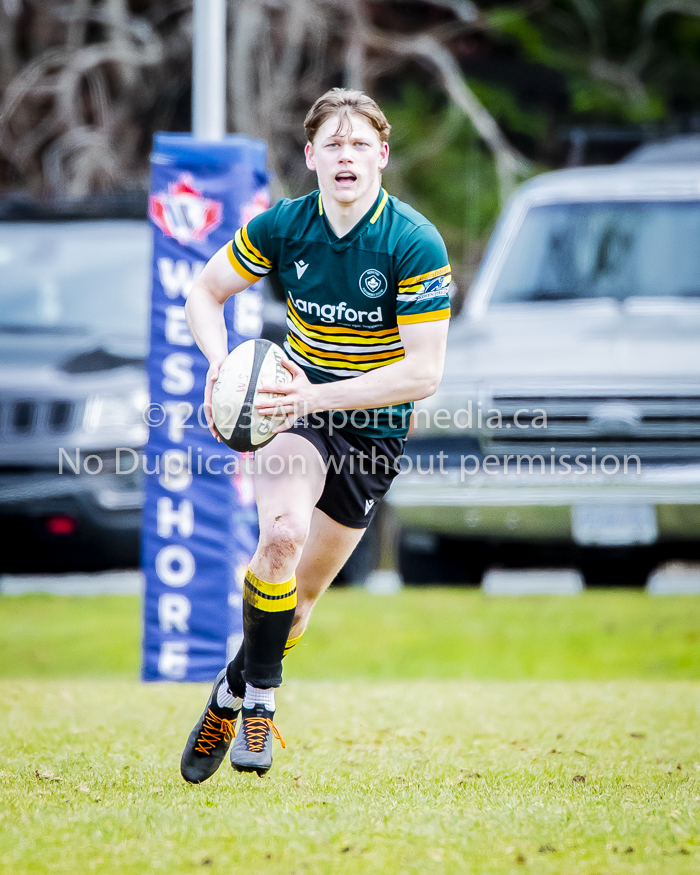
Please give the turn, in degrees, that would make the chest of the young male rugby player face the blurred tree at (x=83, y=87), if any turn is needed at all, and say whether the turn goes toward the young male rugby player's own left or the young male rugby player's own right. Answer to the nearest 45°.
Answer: approximately 180°

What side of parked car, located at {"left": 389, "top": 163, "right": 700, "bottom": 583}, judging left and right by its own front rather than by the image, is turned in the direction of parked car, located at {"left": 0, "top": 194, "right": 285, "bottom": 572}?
right

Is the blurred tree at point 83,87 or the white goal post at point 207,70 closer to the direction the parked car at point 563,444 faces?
the white goal post

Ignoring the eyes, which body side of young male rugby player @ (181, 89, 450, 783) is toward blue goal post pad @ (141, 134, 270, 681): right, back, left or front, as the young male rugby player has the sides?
back

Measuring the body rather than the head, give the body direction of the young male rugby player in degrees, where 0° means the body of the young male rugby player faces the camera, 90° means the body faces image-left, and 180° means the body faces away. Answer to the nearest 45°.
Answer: approximately 0°

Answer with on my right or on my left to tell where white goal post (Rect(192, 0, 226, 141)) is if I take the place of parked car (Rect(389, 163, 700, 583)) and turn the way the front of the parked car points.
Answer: on my right

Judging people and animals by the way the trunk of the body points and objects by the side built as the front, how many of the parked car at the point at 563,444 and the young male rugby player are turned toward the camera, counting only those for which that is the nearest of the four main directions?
2

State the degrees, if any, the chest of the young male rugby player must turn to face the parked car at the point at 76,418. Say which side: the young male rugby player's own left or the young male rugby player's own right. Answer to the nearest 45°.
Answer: approximately 180°

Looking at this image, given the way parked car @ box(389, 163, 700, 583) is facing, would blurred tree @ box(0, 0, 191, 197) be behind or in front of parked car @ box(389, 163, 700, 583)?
behind

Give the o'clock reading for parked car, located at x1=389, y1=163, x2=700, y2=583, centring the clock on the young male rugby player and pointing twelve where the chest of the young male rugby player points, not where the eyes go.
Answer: The parked car is roughly at 7 o'clock from the young male rugby player.

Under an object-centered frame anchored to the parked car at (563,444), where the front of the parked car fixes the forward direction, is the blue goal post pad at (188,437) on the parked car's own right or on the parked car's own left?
on the parked car's own right

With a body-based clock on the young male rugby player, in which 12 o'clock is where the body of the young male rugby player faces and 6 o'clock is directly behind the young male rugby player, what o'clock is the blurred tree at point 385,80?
The blurred tree is roughly at 6 o'clock from the young male rugby player.
